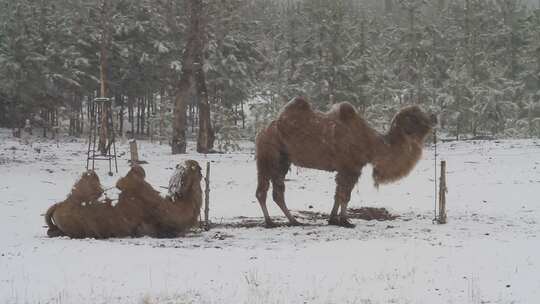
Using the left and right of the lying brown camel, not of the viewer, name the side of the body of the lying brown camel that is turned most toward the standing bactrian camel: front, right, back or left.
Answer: front

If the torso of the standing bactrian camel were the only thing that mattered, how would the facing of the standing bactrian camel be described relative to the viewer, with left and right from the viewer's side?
facing to the right of the viewer

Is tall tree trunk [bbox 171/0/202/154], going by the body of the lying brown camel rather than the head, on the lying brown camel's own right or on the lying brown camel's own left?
on the lying brown camel's own left

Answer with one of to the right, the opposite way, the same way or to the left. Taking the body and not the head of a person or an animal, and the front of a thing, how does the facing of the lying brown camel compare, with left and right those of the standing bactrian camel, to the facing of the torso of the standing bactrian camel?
the same way

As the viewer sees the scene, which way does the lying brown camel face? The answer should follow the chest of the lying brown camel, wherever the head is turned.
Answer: to the viewer's right

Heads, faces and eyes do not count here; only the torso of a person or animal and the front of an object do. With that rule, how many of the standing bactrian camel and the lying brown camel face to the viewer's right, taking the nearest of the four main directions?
2

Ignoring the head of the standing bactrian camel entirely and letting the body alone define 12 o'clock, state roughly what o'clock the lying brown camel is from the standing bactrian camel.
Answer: The lying brown camel is roughly at 5 o'clock from the standing bactrian camel.

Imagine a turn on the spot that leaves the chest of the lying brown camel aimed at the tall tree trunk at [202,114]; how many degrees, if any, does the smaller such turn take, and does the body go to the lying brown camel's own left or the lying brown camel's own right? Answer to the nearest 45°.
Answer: approximately 90° to the lying brown camel's own left

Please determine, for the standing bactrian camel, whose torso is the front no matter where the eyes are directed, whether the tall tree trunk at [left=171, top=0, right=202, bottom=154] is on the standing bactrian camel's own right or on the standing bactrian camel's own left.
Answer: on the standing bactrian camel's own left
